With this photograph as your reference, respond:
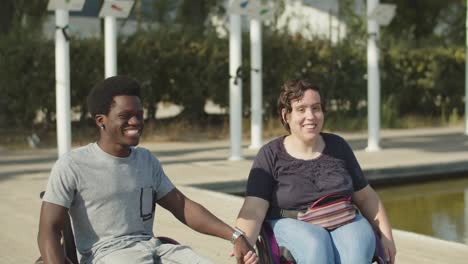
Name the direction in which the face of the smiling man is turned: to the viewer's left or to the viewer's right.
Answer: to the viewer's right

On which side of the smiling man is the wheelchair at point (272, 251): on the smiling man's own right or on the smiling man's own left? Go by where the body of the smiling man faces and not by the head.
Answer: on the smiling man's own left

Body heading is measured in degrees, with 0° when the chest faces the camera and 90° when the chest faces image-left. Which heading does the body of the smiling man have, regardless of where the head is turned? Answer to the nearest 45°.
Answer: approximately 315°

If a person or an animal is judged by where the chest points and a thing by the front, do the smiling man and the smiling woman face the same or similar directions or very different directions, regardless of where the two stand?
same or similar directions

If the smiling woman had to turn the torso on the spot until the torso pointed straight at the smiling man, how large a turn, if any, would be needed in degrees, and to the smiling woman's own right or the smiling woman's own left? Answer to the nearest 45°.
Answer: approximately 90° to the smiling woman's own right

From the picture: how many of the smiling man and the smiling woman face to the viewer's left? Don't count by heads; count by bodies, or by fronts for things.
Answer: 0

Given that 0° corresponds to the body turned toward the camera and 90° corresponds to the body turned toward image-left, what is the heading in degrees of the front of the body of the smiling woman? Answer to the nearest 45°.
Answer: approximately 315°
